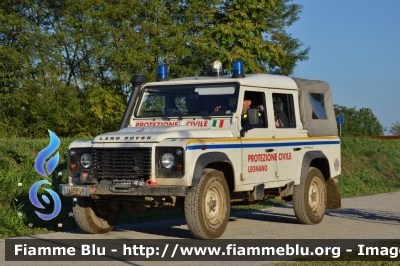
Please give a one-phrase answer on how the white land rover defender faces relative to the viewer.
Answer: facing the viewer and to the left of the viewer
